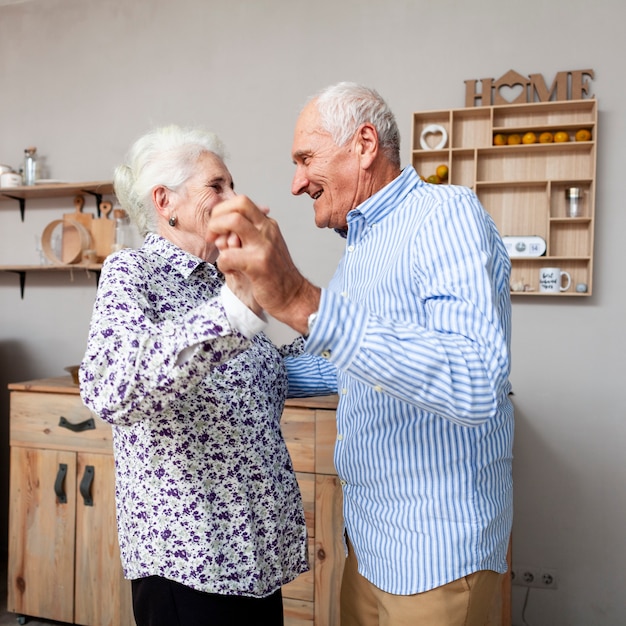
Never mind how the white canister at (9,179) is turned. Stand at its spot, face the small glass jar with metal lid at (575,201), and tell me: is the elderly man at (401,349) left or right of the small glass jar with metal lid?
right

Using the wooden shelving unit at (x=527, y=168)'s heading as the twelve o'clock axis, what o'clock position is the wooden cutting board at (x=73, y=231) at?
The wooden cutting board is roughly at 3 o'clock from the wooden shelving unit.

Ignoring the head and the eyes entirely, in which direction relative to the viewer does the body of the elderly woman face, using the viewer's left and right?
facing to the right of the viewer

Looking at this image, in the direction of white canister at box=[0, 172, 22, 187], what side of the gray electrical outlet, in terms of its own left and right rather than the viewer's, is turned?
right

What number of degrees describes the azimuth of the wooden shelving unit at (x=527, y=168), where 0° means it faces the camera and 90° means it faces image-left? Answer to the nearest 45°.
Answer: approximately 0°

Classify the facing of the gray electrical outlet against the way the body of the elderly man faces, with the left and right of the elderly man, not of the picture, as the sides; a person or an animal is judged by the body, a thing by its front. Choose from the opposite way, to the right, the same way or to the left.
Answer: to the left

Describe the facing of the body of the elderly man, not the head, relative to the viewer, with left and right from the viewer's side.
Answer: facing to the left of the viewer

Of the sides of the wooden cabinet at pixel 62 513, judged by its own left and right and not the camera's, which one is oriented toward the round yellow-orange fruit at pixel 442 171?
left

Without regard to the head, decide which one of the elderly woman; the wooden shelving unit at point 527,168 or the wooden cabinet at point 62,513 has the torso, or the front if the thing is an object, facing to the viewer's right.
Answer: the elderly woman

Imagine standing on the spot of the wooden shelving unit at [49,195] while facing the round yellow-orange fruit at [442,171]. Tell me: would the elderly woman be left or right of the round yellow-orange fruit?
right

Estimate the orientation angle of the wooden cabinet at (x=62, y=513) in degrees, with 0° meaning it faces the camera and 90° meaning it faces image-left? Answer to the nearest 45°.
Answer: approximately 0°

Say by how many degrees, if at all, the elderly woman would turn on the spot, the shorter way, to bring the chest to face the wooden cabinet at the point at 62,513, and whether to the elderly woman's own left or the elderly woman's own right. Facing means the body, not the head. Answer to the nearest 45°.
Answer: approximately 90° to the elderly woman's own left

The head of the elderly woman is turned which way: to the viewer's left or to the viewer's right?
to the viewer's right
